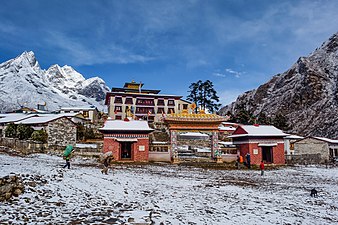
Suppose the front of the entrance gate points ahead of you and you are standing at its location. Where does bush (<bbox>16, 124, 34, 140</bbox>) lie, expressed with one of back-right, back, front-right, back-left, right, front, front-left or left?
right

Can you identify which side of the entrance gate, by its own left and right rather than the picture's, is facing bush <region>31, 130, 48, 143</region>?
right

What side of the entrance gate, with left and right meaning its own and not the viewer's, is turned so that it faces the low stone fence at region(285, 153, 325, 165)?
left

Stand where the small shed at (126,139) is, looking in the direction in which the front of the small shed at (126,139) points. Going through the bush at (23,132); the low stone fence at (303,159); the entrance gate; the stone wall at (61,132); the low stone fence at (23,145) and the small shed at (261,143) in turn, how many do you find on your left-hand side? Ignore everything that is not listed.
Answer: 3

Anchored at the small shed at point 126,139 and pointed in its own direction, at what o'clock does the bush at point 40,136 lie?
The bush is roughly at 4 o'clock from the small shed.

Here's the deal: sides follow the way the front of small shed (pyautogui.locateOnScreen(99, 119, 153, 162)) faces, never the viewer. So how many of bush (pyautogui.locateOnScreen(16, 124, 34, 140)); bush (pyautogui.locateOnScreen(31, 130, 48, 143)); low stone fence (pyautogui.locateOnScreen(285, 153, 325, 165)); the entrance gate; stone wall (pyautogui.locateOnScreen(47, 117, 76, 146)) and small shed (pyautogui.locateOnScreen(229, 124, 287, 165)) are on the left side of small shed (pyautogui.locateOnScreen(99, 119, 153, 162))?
3

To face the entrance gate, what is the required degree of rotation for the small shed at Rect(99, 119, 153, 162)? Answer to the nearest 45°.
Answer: approximately 90° to its left

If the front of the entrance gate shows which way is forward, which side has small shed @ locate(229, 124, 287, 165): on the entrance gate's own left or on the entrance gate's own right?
on the entrance gate's own left

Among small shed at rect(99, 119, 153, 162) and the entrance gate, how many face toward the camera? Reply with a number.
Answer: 2

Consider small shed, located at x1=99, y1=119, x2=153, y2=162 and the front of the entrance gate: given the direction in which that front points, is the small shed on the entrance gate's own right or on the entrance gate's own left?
on the entrance gate's own right

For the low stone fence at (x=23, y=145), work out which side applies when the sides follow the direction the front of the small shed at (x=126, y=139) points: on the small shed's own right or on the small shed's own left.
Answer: on the small shed's own right

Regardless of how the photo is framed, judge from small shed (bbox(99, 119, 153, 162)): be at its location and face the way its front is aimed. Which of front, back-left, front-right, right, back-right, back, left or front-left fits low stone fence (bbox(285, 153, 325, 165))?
left
